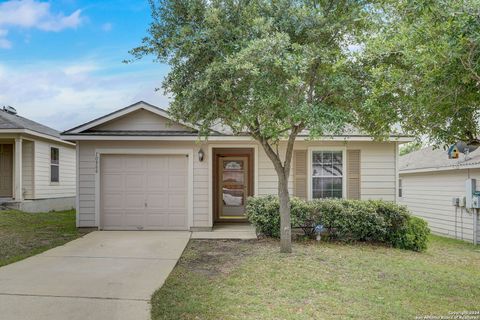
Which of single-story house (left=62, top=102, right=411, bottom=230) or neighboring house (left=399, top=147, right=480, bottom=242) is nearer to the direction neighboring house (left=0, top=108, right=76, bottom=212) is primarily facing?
the single-story house

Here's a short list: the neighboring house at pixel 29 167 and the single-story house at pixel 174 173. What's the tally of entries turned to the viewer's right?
0

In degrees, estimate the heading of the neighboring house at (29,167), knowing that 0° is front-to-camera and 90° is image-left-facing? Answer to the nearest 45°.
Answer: approximately 45°

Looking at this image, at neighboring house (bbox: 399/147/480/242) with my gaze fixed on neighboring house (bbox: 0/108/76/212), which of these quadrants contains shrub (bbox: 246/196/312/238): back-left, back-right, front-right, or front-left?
front-left

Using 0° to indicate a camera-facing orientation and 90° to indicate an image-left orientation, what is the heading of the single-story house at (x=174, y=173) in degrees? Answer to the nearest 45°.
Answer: approximately 0°

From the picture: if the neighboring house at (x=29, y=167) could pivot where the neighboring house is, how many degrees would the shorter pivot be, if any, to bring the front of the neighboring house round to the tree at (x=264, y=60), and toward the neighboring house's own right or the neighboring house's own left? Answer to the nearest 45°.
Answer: approximately 45° to the neighboring house's own left

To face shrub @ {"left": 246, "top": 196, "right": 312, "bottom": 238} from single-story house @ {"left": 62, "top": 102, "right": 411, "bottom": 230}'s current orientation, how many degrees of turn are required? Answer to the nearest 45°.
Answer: approximately 45° to its left

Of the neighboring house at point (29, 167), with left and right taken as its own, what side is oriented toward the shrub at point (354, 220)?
left

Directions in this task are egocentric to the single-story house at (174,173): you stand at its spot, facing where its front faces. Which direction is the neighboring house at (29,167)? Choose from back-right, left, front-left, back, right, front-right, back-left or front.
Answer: back-right

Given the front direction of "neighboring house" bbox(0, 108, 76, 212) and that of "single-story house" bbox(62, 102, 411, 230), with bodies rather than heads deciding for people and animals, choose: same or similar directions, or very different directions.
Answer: same or similar directions
